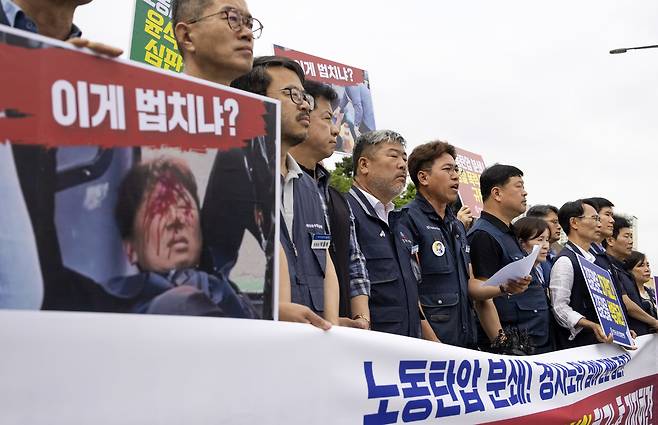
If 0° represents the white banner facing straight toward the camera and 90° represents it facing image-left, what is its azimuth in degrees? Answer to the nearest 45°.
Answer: approximately 315°

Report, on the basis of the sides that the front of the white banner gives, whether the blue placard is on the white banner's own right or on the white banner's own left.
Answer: on the white banner's own left

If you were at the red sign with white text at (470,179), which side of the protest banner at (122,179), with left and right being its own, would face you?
left

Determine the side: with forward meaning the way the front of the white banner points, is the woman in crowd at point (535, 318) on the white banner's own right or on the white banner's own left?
on the white banner's own left

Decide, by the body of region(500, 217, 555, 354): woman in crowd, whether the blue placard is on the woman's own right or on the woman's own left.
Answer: on the woman's own left

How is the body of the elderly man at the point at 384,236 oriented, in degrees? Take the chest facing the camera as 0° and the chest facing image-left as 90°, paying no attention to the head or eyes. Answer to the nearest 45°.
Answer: approximately 315°
